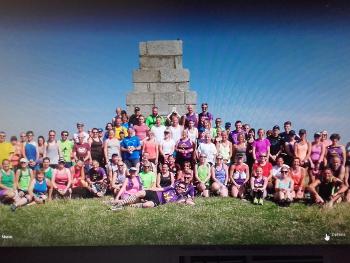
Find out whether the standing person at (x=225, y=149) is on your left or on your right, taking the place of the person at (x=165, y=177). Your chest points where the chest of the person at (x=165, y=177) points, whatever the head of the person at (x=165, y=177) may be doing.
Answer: on your left

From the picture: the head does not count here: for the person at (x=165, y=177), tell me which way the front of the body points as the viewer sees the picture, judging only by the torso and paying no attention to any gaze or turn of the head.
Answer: toward the camera

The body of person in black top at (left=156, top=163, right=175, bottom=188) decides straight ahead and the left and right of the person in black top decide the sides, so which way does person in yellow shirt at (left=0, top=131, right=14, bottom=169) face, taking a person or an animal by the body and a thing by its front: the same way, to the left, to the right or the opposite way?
the same way

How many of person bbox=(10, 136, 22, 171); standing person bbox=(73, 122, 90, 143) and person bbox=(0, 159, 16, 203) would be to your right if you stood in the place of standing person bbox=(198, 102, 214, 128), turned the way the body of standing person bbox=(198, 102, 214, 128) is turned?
3

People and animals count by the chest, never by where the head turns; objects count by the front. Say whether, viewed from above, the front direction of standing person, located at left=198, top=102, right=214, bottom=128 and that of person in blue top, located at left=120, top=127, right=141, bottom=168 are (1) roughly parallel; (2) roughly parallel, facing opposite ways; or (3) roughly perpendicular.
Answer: roughly parallel

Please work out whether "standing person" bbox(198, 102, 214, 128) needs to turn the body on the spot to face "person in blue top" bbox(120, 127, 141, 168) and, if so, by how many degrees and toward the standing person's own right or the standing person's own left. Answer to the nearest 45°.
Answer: approximately 90° to the standing person's own right

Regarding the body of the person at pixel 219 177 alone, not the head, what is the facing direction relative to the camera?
toward the camera

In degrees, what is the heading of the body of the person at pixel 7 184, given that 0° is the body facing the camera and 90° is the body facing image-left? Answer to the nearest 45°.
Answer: approximately 0°

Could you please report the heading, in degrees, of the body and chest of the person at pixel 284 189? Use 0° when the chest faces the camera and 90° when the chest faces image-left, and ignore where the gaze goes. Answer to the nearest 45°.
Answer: approximately 0°

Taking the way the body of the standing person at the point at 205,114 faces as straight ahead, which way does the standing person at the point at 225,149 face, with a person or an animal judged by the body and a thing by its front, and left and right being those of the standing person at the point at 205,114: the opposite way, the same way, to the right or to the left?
the same way

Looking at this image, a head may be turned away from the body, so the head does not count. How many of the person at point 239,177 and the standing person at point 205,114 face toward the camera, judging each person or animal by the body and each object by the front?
2

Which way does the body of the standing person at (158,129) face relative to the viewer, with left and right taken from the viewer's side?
facing the viewer
